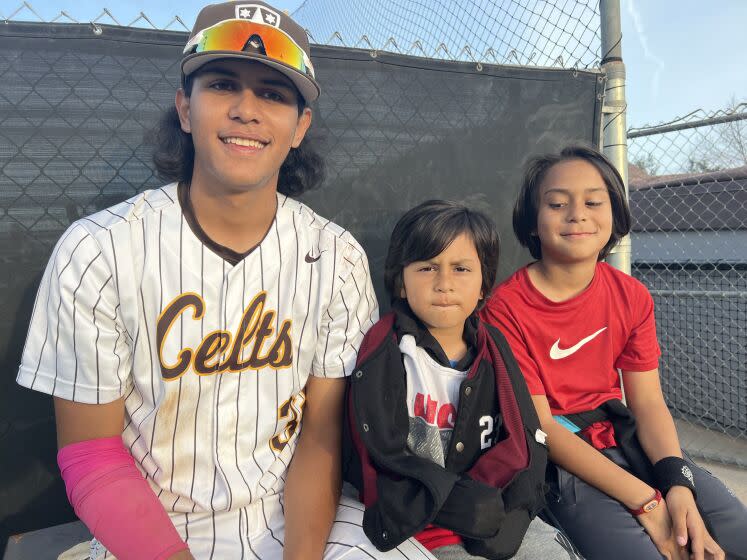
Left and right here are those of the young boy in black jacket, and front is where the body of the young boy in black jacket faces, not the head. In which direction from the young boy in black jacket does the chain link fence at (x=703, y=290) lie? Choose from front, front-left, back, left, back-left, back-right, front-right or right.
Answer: back-left

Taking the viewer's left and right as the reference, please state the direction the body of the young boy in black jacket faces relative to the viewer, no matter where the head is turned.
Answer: facing the viewer

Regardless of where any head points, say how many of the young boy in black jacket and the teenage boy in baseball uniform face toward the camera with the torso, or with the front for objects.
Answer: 2

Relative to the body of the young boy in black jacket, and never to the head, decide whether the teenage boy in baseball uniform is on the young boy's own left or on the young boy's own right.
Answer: on the young boy's own right

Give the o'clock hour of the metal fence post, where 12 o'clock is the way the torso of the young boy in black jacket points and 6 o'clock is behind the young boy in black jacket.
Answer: The metal fence post is roughly at 7 o'clock from the young boy in black jacket.

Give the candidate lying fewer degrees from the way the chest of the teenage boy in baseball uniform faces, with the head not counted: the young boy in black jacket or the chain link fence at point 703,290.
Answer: the young boy in black jacket

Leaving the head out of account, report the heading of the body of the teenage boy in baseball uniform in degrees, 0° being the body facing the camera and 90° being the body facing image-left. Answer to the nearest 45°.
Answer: approximately 0°

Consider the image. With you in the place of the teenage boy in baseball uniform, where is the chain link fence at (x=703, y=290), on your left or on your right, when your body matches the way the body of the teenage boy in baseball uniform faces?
on your left
